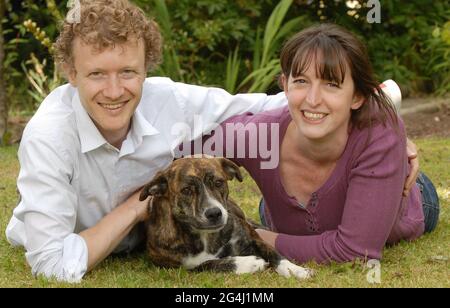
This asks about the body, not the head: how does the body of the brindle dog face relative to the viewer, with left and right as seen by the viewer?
facing the viewer and to the right of the viewer

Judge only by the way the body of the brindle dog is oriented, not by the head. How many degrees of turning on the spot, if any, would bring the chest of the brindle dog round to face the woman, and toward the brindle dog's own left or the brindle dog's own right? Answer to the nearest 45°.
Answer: approximately 45° to the brindle dog's own left

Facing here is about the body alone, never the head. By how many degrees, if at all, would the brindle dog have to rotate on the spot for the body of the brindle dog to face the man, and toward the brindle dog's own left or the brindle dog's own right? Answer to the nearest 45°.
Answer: approximately 135° to the brindle dog's own right

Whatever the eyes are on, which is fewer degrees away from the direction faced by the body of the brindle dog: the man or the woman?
the woman
